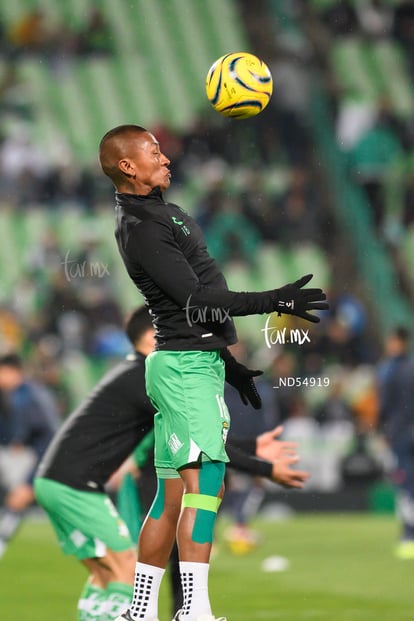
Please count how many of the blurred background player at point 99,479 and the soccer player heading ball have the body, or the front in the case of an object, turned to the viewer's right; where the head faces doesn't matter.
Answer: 2

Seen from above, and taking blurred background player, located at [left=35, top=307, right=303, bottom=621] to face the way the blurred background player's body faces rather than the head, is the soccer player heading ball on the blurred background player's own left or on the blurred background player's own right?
on the blurred background player's own right

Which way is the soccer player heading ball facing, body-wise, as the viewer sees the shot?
to the viewer's right

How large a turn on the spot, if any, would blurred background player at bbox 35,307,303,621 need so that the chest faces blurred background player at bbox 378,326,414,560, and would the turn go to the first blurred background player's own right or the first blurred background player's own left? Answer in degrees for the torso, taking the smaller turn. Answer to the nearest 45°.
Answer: approximately 45° to the first blurred background player's own left

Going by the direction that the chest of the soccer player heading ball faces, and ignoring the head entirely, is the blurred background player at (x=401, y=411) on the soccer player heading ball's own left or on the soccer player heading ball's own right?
on the soccer player heading ball's own left

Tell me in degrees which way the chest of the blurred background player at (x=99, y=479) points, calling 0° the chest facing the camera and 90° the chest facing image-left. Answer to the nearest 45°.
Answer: approximately 270°
